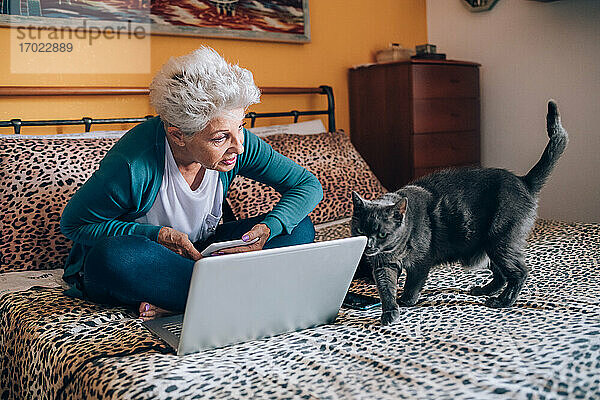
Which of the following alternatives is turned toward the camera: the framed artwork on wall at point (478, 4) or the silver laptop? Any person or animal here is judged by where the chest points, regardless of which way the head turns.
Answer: the framed artwork on wall

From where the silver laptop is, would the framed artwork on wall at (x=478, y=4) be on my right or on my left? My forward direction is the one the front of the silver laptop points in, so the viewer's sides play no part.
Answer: on my right

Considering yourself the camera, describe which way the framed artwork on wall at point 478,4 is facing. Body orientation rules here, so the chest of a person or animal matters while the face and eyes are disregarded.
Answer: facing the viewer

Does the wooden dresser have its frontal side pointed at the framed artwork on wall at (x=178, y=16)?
no

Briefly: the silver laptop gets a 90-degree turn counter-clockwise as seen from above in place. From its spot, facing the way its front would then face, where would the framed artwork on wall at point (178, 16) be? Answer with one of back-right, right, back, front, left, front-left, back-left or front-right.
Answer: back-right

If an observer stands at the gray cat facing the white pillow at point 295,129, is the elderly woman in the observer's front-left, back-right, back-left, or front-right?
front-left

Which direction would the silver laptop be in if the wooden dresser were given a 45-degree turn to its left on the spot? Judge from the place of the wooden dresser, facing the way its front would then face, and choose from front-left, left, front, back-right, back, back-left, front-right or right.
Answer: right

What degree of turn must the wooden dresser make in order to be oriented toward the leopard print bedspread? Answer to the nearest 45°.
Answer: approximately 45° to its right

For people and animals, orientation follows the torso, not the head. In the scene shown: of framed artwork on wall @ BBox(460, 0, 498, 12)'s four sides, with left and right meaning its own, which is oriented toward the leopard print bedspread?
front

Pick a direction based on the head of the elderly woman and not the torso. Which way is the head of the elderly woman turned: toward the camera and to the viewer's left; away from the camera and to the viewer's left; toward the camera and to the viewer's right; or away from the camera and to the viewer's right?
toward the camera and to the viewer's right

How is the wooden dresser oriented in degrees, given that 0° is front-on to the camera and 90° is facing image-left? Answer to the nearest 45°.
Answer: approximately 315°

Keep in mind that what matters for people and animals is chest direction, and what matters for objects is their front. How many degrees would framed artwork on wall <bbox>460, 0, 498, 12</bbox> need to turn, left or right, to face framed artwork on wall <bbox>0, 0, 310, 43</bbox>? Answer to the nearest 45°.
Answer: approximately 45° to its right

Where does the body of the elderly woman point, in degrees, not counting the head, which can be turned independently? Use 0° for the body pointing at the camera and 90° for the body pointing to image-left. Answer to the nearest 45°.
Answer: approximately 315°

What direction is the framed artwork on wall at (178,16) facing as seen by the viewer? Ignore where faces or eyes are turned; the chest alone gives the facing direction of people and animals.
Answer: toward the camera

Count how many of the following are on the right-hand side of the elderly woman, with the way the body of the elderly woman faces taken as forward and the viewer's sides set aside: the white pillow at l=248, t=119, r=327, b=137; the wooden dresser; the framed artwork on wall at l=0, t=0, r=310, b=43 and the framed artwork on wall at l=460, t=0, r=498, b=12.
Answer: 0

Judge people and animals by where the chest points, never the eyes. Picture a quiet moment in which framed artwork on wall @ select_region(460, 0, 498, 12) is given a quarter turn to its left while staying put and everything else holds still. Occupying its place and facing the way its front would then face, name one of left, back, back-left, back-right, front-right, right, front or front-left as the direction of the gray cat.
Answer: right

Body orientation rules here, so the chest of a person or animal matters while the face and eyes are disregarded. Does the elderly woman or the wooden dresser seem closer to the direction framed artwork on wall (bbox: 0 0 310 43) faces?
the elderly woman

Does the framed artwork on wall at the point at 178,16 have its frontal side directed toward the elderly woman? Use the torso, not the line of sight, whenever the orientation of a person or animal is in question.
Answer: yes
